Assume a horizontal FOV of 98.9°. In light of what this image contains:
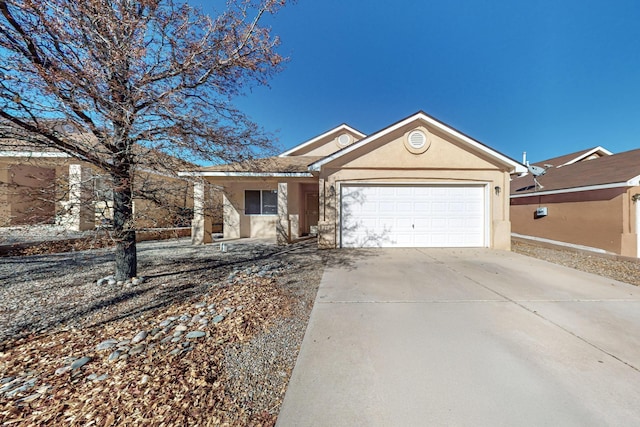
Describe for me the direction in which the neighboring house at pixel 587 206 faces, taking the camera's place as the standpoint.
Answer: facing the viewer and to the right of the viewer

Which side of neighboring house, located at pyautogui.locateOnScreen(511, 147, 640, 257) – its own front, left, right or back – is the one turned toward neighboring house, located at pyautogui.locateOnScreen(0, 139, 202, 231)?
right
